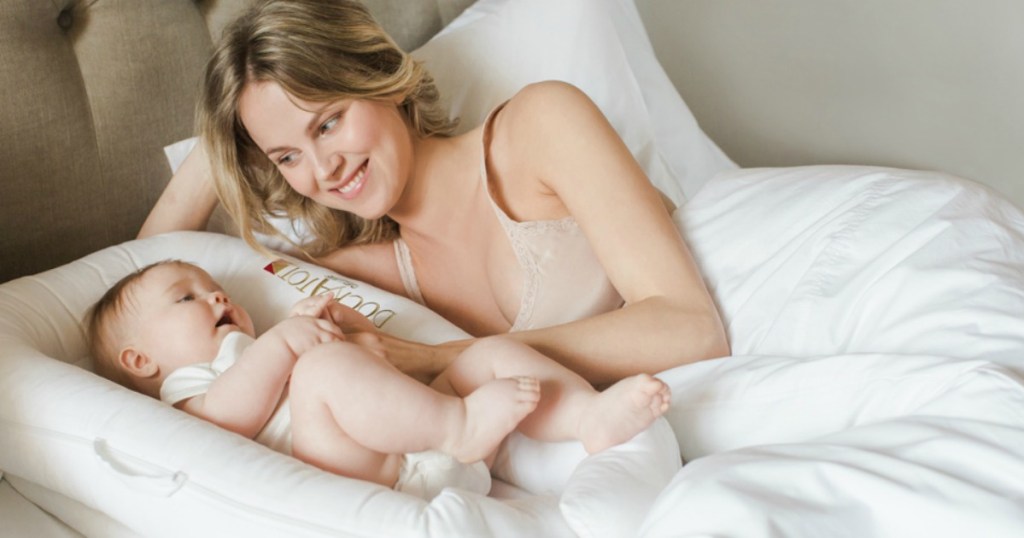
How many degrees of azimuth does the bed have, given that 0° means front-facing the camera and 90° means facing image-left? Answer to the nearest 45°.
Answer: approximately 315°
